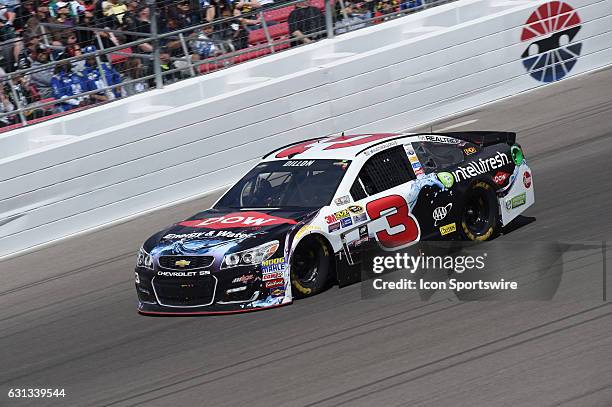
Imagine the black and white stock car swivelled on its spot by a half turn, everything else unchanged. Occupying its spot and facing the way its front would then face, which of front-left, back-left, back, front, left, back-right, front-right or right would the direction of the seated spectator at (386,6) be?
front-left

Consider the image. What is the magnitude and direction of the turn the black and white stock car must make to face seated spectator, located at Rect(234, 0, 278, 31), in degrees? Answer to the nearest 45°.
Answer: approximately 135° to its right

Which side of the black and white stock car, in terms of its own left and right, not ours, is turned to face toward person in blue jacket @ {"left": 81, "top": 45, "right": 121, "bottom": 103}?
right

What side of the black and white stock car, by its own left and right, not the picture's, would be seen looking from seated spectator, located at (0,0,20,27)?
right

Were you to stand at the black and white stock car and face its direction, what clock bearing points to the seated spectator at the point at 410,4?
The seated spectator is roughly at 5 o'clock from the black and white stock car.

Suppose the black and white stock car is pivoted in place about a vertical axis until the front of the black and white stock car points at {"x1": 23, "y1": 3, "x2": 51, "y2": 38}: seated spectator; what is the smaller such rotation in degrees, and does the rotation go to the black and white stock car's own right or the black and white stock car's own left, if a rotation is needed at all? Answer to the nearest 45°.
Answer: approximately 90° to the black and white stock car's own right

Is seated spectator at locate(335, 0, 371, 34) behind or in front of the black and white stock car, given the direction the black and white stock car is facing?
behind

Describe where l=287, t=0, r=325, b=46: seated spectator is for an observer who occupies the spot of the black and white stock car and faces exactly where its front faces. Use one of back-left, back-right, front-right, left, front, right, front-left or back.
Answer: back-right

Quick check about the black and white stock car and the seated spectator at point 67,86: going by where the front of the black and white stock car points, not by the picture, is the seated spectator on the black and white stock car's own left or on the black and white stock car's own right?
on the black and white stock car's own right

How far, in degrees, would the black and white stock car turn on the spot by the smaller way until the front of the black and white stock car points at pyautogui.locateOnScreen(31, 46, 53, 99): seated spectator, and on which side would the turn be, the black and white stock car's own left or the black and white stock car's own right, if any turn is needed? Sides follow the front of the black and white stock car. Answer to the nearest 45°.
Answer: approximately 90° to the black and white stock car's own right

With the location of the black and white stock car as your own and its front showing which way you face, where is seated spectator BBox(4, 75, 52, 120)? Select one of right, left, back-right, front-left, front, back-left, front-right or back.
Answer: right
